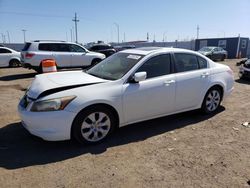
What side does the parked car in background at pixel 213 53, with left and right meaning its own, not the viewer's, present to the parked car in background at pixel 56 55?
front

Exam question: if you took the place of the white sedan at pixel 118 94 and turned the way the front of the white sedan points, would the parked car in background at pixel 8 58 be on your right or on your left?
on your right

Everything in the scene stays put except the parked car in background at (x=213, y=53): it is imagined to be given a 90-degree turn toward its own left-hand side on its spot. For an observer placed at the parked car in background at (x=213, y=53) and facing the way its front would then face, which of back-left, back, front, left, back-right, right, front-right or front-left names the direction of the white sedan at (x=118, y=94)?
front-right

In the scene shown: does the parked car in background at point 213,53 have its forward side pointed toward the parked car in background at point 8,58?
yes

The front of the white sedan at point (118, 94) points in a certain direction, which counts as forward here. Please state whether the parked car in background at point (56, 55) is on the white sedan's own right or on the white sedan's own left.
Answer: on the white sedan's own right

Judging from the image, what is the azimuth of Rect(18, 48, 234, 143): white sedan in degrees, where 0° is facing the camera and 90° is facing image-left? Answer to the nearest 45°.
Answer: approximately 45°
